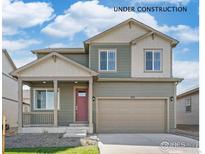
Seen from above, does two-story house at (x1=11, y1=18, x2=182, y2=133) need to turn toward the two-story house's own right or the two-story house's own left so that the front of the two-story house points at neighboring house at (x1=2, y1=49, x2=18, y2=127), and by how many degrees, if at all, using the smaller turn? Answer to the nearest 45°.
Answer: approximately 135° to the two-story house's own right

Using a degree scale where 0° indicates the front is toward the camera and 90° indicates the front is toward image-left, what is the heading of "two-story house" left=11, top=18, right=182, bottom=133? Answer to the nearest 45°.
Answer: approximately 0°
